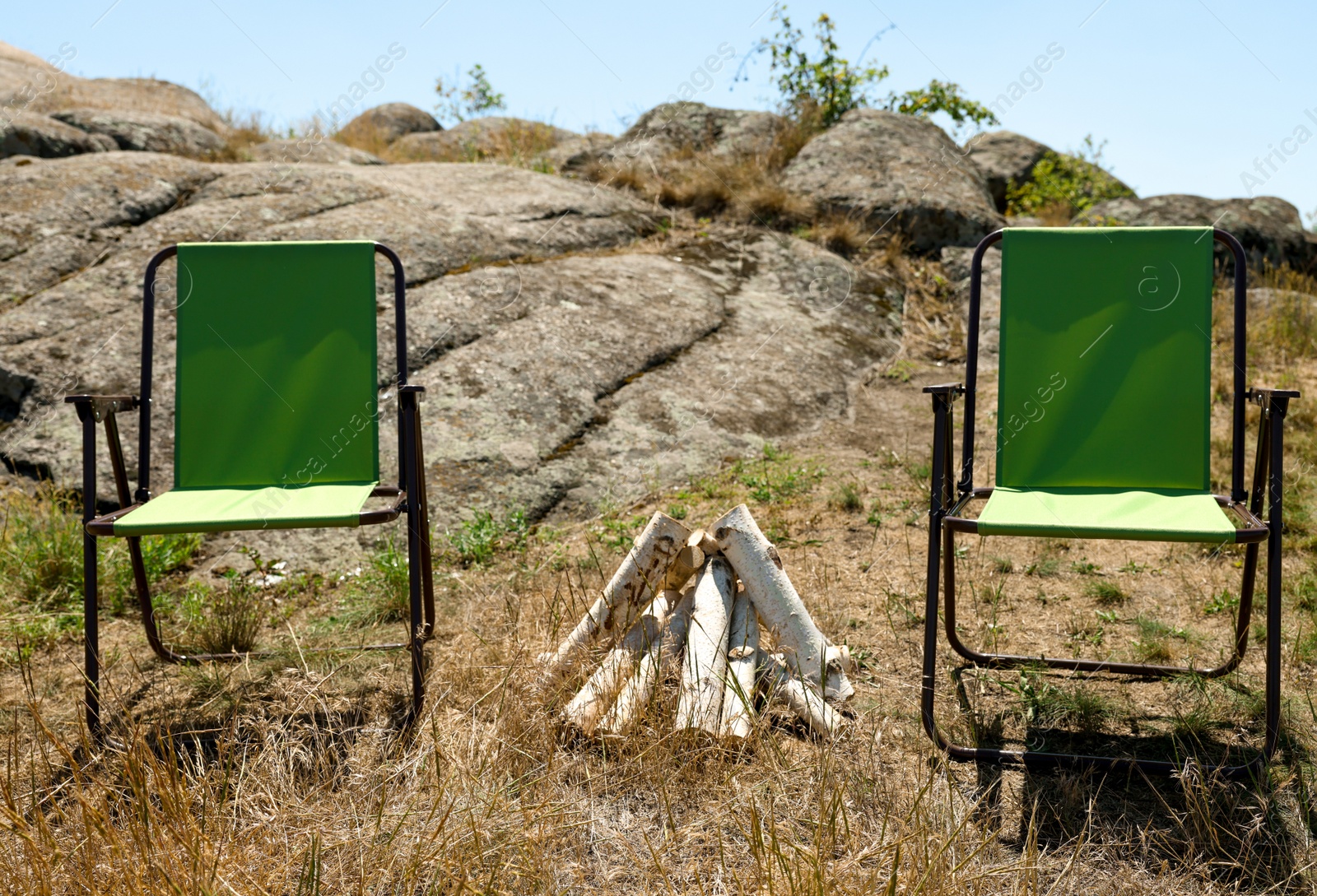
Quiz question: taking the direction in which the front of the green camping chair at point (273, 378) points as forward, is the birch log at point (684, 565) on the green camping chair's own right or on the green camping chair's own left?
on the green camping chair's own left

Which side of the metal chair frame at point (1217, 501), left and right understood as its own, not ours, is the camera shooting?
front

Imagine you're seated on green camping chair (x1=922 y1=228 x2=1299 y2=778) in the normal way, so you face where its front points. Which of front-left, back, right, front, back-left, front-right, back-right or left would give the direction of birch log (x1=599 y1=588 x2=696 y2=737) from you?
front-right

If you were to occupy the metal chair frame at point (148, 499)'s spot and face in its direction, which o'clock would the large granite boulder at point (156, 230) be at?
The large granite boulder is roughly at 6 o'clock from the metal chair frame.

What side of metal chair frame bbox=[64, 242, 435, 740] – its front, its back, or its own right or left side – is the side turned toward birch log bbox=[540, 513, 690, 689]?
left

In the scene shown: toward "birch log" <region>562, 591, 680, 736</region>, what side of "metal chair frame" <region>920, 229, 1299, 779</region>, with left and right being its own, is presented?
right

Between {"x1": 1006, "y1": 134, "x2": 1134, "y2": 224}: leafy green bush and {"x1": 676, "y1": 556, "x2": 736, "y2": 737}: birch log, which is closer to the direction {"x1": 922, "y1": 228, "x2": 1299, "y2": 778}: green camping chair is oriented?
the birch log

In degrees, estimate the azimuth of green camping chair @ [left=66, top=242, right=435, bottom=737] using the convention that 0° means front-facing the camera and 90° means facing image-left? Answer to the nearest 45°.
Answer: approximately 0°

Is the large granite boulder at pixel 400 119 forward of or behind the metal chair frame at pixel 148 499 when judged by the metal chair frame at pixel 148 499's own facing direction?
behind

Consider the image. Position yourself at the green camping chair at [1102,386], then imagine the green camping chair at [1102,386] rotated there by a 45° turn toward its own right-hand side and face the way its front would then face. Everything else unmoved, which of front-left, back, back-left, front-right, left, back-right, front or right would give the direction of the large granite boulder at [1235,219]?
back-right

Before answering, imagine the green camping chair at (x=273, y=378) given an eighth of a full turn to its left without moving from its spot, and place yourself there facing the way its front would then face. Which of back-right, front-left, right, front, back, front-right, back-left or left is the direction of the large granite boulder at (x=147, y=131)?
back-left
